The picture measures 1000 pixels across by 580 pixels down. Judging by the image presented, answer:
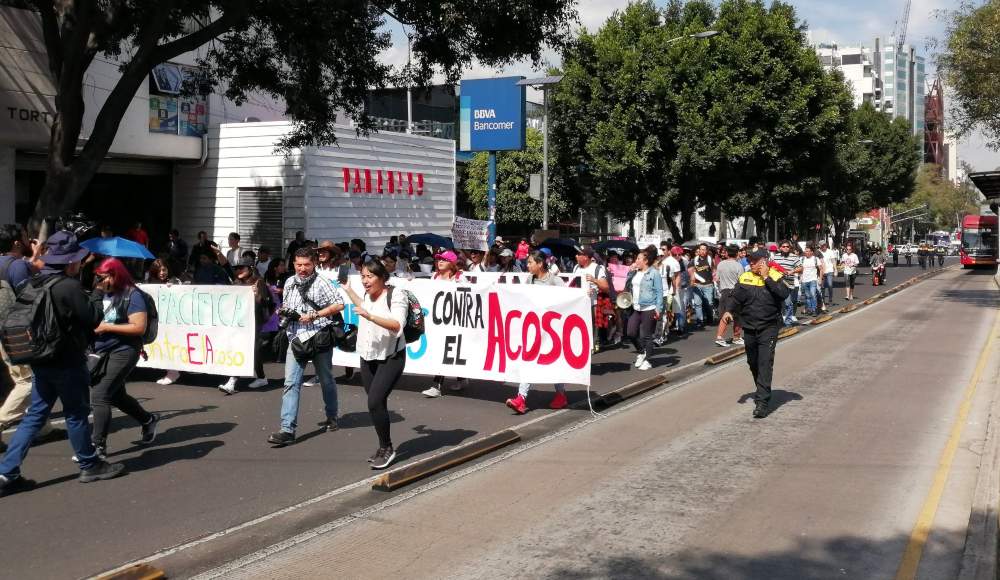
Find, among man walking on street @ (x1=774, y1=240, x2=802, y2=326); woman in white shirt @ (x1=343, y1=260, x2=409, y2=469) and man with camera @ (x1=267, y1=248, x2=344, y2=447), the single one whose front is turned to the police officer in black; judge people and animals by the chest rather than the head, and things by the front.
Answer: the man walking on street

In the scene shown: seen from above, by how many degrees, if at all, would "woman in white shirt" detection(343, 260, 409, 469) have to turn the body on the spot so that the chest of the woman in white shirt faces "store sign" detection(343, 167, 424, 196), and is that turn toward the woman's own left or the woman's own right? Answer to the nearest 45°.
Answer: approximately 135° to the woman's own right

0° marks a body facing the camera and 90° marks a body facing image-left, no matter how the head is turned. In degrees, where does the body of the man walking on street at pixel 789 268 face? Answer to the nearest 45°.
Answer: approximately 0°

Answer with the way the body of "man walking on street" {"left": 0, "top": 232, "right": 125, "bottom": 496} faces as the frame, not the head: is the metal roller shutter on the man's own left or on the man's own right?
on the man's own left

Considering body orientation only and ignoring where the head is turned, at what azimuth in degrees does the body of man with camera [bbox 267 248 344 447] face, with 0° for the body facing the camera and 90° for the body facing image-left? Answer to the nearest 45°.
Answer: approximately 45°

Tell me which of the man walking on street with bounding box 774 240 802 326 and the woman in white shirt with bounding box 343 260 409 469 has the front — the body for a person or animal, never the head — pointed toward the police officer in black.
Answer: the man walking on street

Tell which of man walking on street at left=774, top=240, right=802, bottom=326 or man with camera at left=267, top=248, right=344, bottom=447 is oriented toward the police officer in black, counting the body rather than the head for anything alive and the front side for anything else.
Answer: the man walking on street

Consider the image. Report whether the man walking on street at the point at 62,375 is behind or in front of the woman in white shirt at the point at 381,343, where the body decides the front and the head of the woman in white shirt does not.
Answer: in front

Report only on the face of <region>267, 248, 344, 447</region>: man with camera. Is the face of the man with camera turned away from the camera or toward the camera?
toward the camera

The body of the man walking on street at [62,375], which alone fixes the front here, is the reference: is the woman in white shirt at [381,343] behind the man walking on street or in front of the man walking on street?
in front

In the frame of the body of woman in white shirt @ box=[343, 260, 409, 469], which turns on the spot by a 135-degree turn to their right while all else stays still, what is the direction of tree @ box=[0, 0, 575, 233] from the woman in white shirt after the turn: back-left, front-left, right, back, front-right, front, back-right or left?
front

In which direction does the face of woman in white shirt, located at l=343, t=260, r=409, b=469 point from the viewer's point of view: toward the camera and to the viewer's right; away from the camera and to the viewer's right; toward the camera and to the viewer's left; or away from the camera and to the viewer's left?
toward the camera and to the viewer's left
